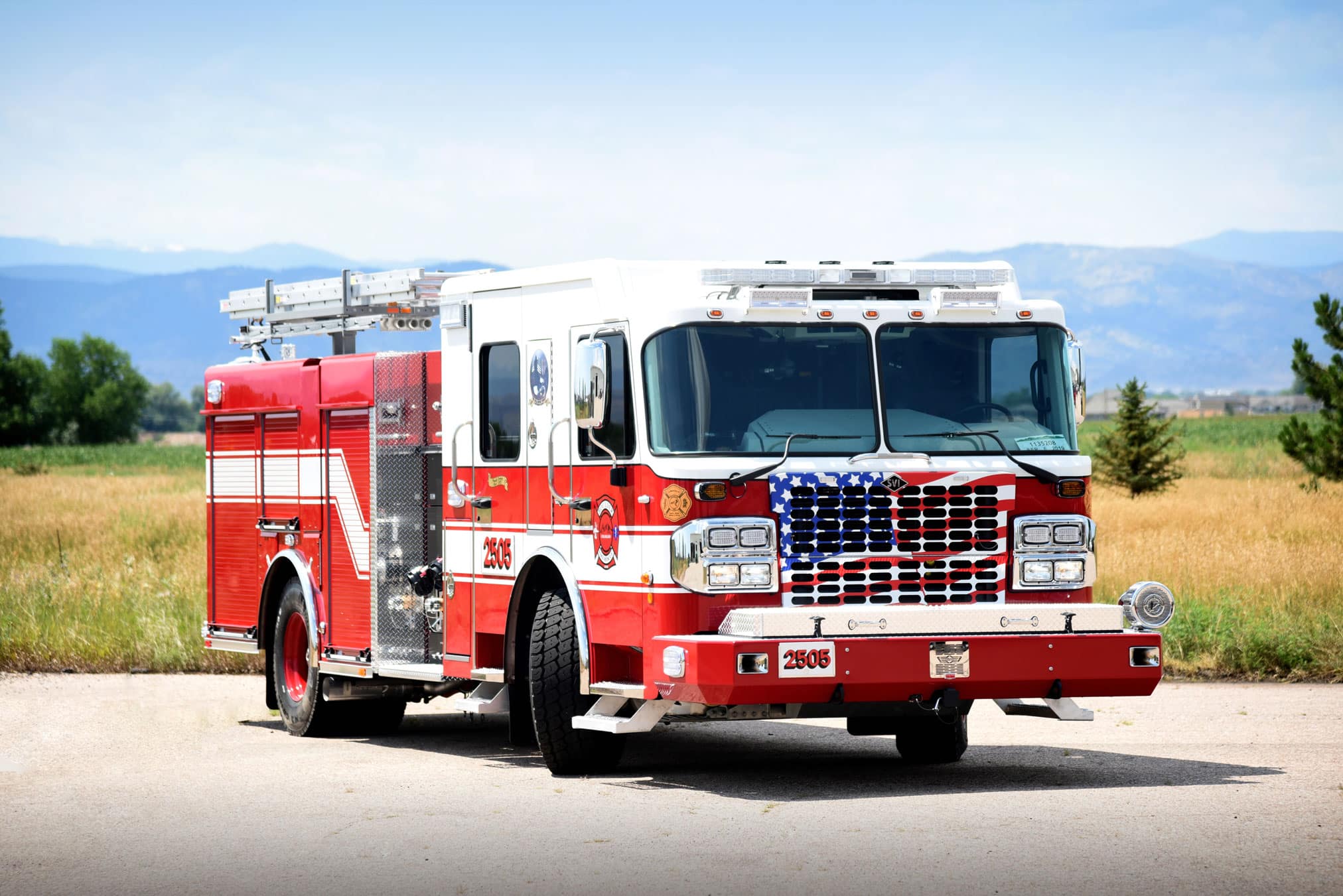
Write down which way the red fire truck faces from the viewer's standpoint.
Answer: facing the viewer and to the right of the viewer

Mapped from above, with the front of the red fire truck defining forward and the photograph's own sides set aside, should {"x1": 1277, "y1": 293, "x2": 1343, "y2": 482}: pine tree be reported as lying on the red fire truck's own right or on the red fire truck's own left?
on the red fire truck's own left

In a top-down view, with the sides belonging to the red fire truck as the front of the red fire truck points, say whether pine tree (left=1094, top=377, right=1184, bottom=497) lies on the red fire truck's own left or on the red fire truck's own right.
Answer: on the red fire truck's own left
